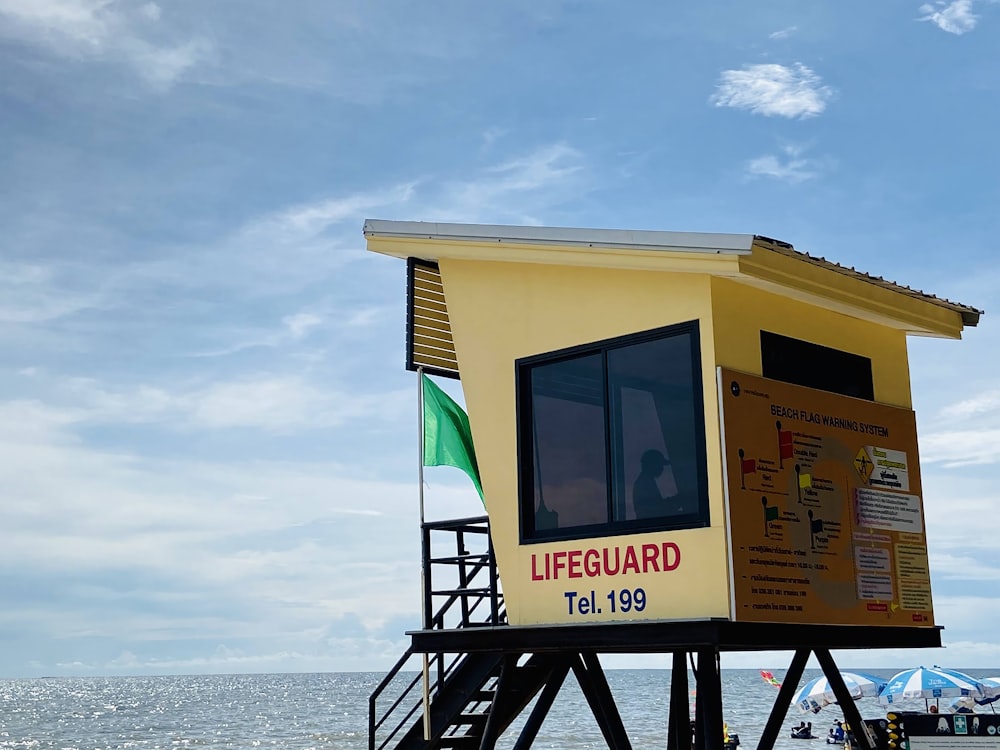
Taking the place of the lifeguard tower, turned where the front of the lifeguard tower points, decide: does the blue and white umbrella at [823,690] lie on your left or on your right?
on your right
